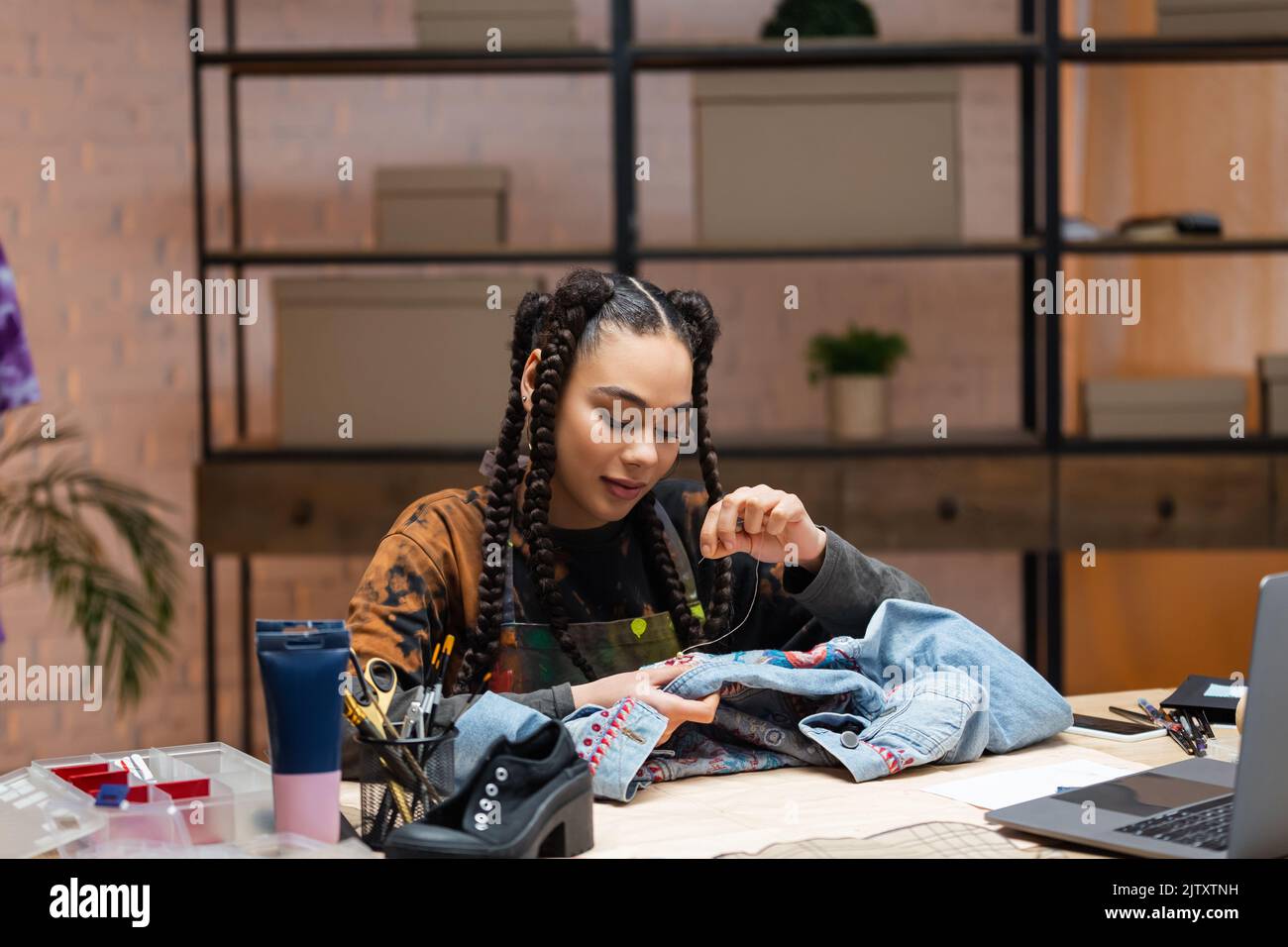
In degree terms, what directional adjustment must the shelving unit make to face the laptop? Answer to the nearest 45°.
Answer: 0° — it already faces it

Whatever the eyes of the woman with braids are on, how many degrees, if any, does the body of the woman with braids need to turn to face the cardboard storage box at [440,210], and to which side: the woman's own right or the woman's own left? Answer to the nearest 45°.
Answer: approximately 135° to the woman's own left

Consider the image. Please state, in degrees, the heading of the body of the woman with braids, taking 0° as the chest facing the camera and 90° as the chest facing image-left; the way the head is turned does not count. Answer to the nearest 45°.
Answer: approximately 315°

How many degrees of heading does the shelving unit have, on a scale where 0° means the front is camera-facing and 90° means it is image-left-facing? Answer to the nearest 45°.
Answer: approximately 0°

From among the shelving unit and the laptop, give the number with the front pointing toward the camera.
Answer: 1

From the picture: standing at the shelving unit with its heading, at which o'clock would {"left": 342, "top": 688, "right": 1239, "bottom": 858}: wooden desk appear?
The wooden desk is roughly at 12 o'clock from the shelving unit.
